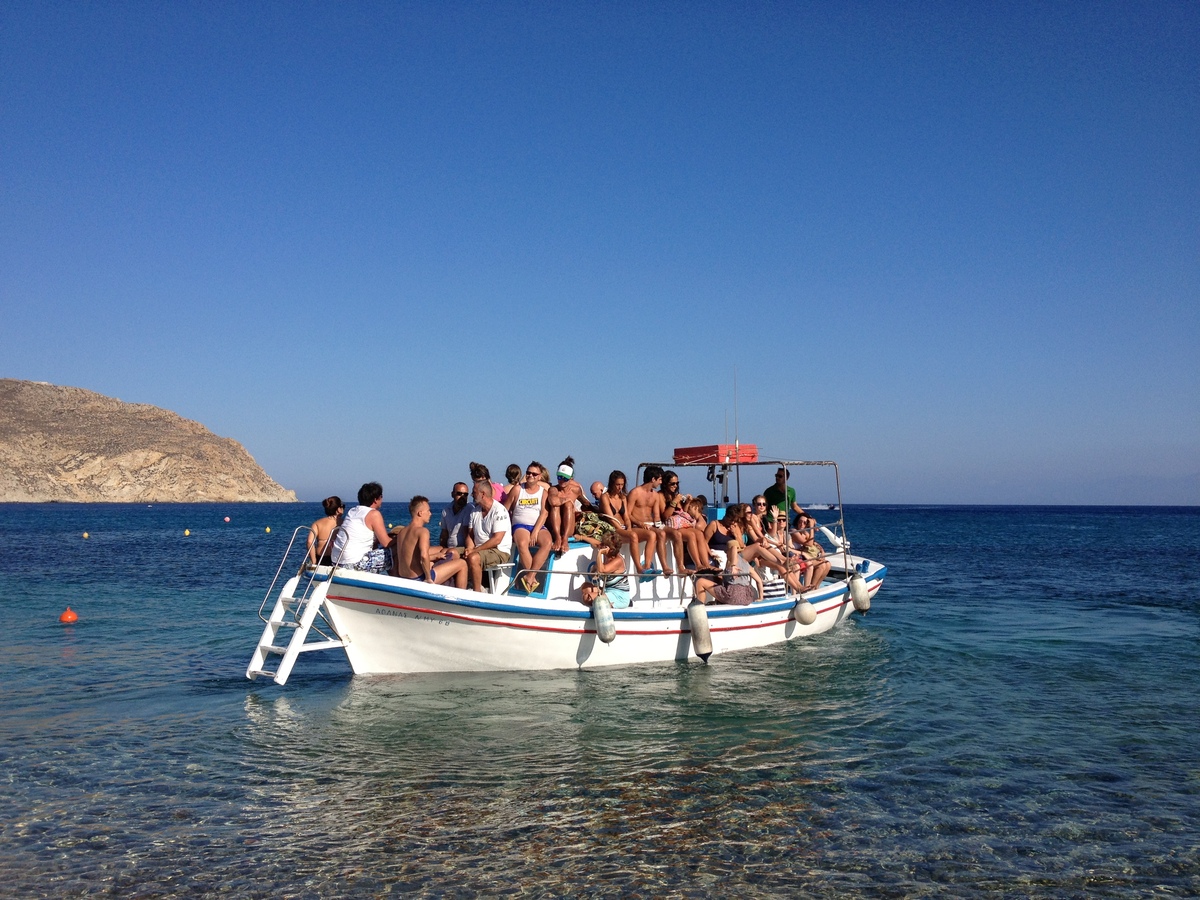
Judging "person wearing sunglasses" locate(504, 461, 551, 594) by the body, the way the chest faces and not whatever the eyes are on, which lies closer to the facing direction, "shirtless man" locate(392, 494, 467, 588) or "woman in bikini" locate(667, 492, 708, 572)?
the shirtless man

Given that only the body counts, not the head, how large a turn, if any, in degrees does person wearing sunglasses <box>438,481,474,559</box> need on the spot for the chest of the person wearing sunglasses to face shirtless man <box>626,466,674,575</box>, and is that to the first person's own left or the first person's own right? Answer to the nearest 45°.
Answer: approximately 90° to the first person's own left

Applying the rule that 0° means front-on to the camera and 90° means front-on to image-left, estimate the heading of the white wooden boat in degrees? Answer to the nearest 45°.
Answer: approximately 90°

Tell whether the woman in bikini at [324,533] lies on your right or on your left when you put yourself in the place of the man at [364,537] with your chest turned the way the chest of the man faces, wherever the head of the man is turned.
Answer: on your left

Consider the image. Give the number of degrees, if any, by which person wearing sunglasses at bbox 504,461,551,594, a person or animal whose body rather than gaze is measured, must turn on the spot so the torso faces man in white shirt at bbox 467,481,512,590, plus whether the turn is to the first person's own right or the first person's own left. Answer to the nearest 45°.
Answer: approximately 45° to the first person's own right
